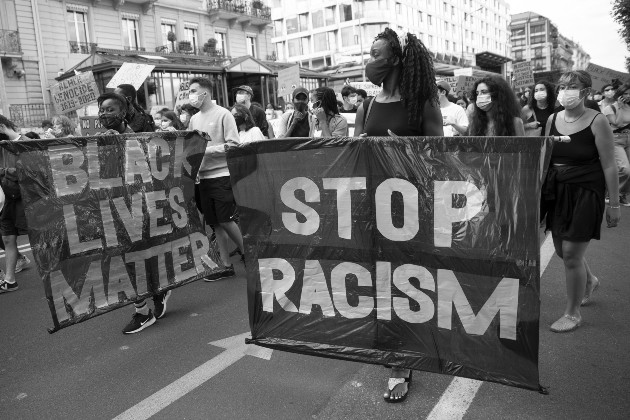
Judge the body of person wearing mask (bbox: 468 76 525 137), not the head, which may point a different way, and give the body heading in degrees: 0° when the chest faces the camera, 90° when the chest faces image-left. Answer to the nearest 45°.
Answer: approximately 45°

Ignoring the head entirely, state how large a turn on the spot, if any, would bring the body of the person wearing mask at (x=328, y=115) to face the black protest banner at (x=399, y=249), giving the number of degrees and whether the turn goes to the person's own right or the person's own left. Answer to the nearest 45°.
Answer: approximately 45° to the person's own left

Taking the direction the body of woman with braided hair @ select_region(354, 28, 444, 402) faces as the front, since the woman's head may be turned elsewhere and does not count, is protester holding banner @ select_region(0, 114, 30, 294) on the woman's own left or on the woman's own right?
on the woman's own right

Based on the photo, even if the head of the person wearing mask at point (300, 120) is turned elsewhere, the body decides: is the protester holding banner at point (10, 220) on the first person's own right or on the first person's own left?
on the first person's own right

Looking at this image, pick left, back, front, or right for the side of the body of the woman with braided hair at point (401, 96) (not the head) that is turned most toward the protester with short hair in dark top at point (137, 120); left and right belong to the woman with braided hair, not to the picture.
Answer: right

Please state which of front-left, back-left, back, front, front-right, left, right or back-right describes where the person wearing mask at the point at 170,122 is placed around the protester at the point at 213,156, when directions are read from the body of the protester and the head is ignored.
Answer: back-right

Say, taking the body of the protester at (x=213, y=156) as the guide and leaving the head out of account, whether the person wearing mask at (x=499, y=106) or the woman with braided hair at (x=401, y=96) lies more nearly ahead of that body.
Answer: the woman with braided hair

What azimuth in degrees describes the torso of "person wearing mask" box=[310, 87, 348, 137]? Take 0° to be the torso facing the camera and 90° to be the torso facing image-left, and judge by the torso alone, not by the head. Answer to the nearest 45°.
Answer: approximately 45°
